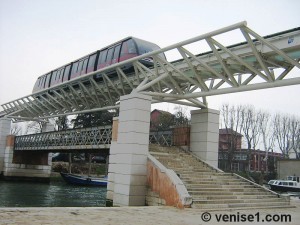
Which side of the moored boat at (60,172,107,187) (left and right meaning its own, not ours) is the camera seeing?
left

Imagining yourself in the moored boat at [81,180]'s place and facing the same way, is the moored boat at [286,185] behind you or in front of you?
behind

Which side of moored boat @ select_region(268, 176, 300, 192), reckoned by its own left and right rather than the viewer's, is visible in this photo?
left

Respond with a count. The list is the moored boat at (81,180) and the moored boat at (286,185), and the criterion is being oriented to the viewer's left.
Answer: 2

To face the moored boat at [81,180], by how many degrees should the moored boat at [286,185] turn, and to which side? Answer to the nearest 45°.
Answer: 0° — it already faces it
